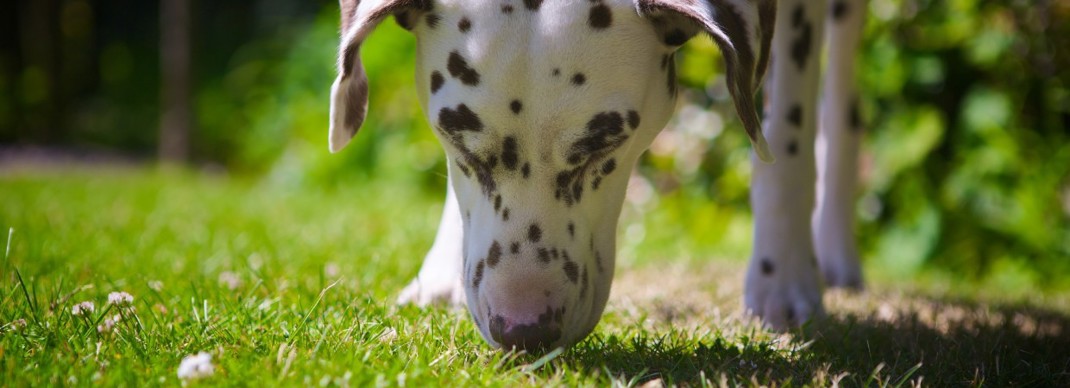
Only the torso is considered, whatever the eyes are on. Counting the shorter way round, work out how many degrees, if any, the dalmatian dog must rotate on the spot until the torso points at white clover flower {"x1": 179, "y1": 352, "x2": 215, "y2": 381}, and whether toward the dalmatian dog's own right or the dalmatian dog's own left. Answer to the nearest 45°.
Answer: approximately 45° to the dalmatian dog's own right

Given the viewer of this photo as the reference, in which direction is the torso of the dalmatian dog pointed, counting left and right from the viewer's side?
facing the viewer

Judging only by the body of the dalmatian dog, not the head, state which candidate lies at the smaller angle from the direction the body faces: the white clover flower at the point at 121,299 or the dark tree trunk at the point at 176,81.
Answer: the white clover flower

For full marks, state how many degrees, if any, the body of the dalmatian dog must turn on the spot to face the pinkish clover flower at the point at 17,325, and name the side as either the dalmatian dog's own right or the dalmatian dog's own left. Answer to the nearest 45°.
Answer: approximately 90° to the dalmatian dog's own right

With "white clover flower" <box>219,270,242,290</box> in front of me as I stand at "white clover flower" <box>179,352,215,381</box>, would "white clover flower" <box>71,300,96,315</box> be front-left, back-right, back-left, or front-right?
front-left

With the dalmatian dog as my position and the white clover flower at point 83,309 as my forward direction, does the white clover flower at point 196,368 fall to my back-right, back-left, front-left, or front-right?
front-left

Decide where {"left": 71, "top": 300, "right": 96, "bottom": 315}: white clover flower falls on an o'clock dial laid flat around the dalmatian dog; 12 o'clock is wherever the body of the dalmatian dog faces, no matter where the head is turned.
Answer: The white clover flower is roughly at 3 o'clock from the dalmatian dog.

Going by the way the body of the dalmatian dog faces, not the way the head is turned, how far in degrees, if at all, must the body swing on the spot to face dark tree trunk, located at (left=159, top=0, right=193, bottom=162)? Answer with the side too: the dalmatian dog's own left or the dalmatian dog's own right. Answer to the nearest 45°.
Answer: approximately 135° to the dalmatian dog's own right

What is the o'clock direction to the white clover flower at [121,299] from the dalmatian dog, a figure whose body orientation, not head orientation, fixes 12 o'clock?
The white clover flower is roughly at 3 o'clock from the dalmatian dog.

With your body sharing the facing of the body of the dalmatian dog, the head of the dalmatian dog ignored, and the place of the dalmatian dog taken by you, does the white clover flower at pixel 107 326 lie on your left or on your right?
on your right
